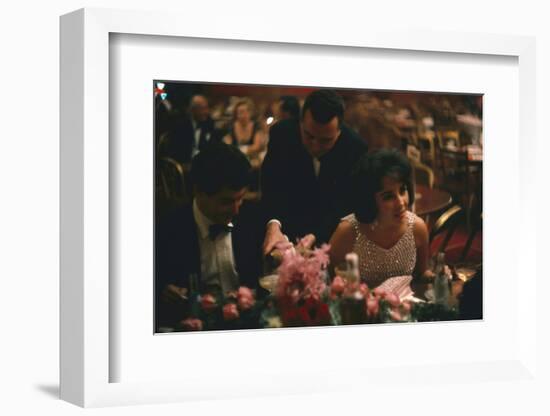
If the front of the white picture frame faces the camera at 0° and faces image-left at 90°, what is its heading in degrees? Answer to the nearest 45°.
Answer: approximately 315°
